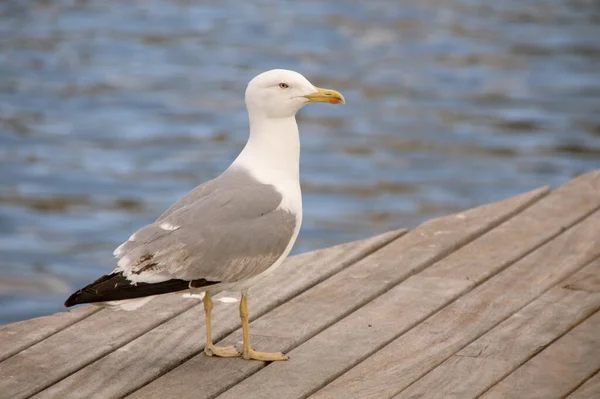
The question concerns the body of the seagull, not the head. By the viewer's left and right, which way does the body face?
facing to the right of the viewer
